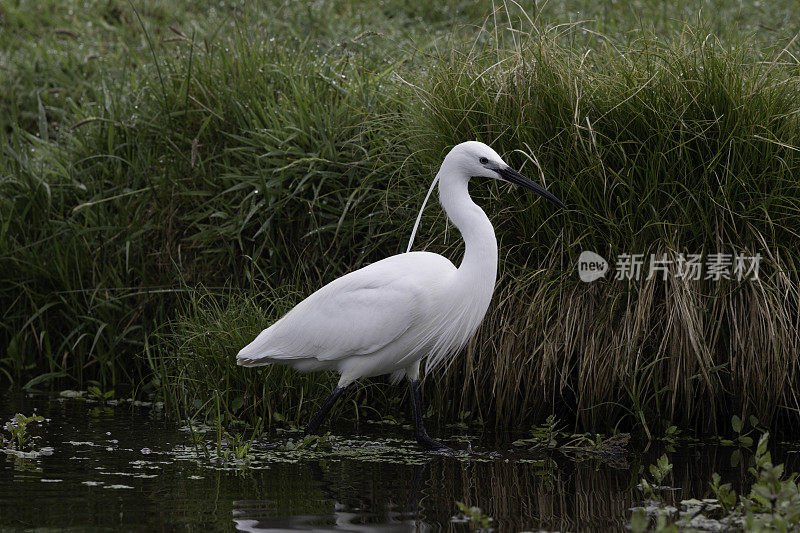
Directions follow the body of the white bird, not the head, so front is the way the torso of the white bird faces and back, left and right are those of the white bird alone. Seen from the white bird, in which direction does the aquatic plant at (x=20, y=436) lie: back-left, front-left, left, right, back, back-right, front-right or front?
back

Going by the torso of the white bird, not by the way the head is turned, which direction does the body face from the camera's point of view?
to the viewer's right

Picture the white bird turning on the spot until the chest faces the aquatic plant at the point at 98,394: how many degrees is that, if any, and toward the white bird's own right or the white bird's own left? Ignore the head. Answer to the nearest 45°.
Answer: approximately 135° to the white bird's own left

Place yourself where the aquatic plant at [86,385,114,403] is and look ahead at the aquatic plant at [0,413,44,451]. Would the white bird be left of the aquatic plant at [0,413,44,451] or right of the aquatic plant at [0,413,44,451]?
left
